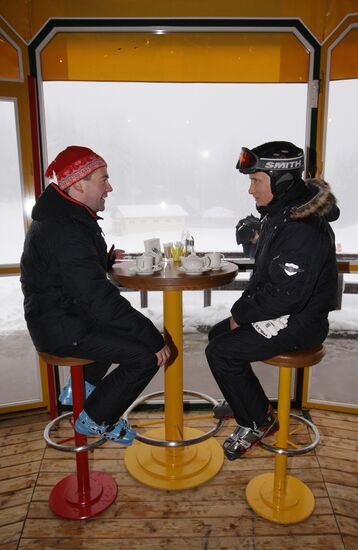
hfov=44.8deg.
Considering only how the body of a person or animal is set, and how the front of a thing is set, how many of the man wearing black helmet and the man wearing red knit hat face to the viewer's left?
1

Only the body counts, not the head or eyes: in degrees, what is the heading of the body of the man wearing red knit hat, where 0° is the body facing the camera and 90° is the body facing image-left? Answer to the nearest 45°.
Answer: approximately 270°

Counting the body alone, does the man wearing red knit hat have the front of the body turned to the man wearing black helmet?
yes

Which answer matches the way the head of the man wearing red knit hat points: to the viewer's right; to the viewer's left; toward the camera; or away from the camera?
to the viewer's right

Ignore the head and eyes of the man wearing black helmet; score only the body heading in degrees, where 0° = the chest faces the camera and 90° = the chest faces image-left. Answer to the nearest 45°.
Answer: approximately 90°

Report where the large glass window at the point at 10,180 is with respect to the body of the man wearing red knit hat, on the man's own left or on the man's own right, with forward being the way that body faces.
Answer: on the man's own left

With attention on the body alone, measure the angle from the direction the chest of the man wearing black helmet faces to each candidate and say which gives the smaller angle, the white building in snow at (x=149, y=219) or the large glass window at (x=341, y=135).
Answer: the white building in snow
